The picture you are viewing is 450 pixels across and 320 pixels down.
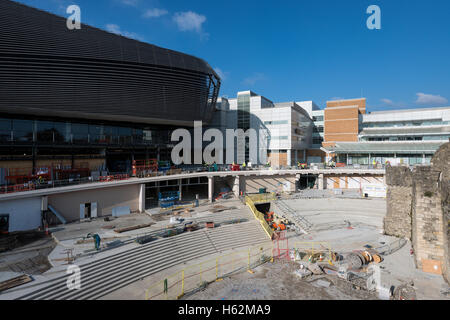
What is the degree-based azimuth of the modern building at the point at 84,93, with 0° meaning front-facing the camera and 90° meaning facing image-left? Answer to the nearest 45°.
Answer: approximately 315°

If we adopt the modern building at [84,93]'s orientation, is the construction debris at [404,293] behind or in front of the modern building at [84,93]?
in front

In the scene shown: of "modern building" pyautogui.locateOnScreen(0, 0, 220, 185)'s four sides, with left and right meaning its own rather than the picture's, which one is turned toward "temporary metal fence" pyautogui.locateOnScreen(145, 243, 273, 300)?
front

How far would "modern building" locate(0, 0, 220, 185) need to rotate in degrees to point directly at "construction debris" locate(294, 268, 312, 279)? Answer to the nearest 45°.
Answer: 0° — it already faces it

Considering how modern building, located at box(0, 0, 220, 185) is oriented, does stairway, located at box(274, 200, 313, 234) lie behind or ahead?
ahead
